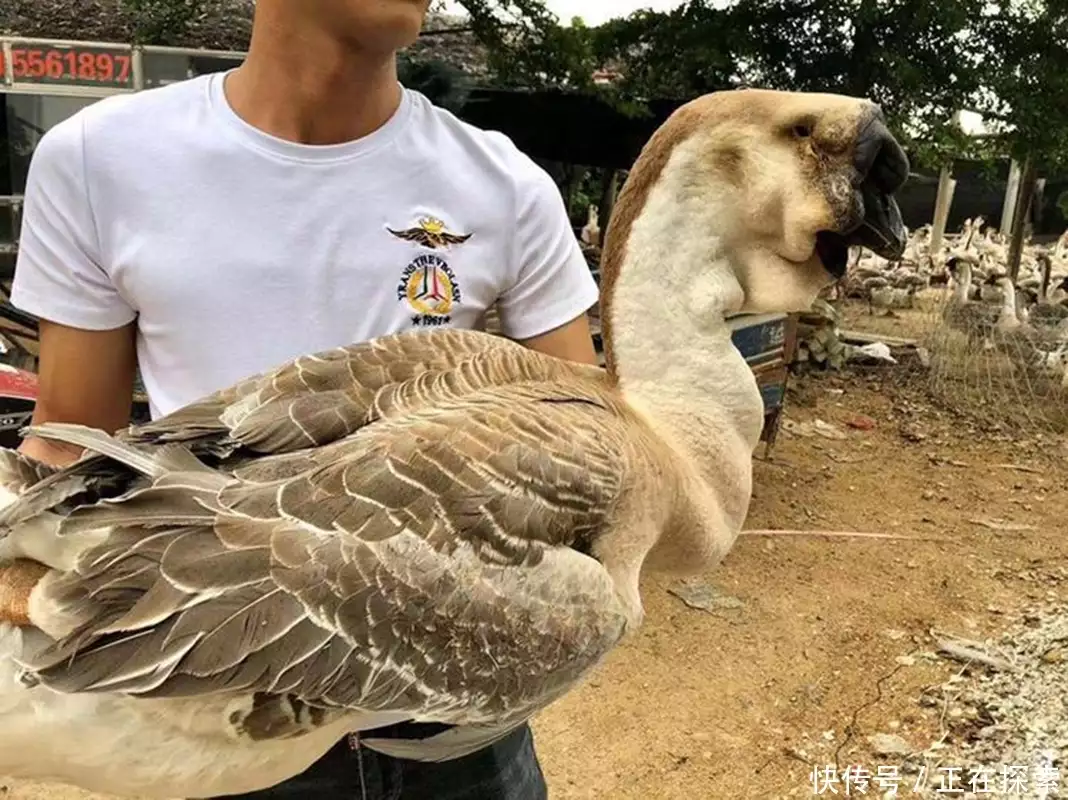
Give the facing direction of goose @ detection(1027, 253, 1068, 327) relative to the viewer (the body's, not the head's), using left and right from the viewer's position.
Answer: facing to the left of the viewer

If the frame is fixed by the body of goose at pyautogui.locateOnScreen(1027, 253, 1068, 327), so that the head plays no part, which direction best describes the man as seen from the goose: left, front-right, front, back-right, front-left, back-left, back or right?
left

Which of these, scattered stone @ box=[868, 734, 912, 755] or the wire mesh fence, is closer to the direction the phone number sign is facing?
the scattered stone

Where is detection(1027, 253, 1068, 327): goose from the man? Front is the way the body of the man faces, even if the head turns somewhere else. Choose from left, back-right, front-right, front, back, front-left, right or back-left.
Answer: back-left

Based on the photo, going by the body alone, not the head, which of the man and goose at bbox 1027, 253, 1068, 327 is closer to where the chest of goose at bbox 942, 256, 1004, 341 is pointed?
the man

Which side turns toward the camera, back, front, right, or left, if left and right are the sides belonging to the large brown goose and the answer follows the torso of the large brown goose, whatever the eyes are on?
right

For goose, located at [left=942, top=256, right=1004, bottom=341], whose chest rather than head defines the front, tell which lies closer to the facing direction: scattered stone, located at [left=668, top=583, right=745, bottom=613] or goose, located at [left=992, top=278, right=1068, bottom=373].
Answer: the scattered stone
